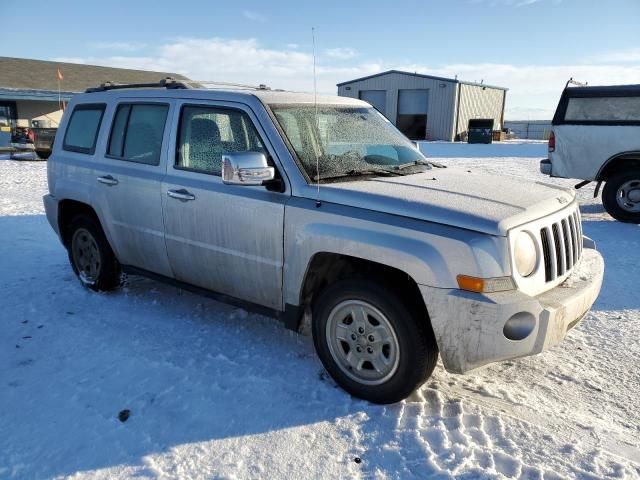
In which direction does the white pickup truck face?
to the viewer's right

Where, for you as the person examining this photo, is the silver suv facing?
facing the viewer and to the right of the viewer

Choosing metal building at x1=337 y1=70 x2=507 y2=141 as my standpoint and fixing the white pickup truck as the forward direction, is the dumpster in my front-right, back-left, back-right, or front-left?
front-left

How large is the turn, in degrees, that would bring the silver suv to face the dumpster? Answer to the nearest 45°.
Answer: approximately 135° to its left

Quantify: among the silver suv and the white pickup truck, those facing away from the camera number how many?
0

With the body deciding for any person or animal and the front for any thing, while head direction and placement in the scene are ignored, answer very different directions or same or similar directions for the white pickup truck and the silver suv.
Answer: same or similar directions

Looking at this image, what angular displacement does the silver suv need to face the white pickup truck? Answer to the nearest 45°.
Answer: approximately 90° to its left

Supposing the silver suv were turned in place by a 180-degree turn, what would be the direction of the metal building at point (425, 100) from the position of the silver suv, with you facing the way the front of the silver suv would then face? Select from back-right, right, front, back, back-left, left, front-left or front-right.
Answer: front-right

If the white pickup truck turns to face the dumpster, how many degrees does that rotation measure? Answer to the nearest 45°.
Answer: approximately 90° to its left
